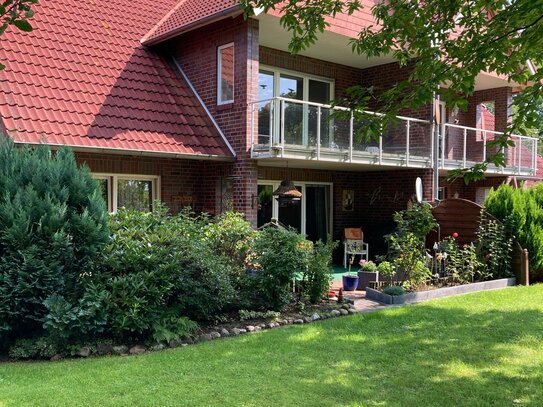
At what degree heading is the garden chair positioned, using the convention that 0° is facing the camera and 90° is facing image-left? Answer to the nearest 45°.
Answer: approximately 315°

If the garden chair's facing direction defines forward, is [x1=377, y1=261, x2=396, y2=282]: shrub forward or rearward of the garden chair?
forward

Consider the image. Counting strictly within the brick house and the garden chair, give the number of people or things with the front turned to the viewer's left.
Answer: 0

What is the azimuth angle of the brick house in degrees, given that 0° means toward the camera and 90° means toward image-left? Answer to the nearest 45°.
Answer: approximately 315°

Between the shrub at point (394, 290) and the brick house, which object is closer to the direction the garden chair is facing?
the shrub

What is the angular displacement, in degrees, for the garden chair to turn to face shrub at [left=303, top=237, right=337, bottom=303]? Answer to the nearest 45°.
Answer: approximately 45° to its right
